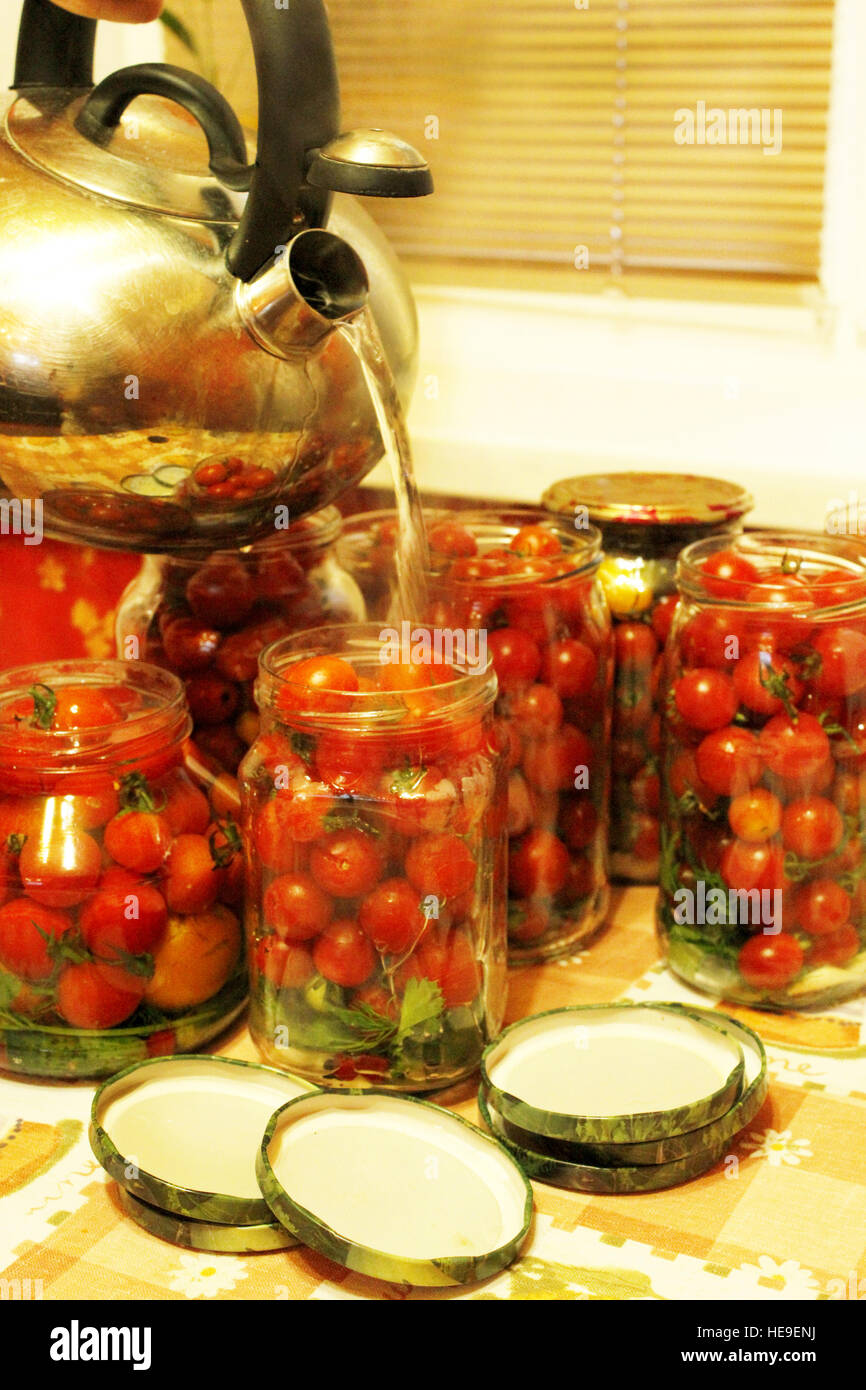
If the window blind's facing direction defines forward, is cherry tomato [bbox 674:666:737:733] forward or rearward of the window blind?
forward

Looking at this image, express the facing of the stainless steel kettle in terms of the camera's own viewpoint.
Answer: facing the viewer and to the right of the viewer

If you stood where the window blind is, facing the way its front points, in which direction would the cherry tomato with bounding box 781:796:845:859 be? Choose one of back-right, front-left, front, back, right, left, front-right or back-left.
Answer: front

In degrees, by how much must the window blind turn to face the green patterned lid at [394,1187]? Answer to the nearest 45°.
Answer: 0° — it already faces it

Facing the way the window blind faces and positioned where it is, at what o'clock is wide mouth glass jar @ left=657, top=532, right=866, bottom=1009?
The wide mouth glass jar is roughly at 12 o'clock from the window blind.

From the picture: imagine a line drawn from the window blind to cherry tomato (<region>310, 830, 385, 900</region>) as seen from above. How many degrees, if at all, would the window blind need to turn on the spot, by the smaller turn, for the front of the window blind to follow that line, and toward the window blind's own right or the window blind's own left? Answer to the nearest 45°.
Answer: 0° — it already faces it

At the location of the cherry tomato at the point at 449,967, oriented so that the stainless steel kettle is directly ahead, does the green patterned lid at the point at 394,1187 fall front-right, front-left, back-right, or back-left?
back-left

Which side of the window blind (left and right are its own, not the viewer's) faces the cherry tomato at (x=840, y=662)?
front

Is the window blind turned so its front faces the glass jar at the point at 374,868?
yes

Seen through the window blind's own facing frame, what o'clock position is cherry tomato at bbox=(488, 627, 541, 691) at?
The cherry tomato is roughly at 12 o'clock from the window blind.

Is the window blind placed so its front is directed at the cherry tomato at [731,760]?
yes

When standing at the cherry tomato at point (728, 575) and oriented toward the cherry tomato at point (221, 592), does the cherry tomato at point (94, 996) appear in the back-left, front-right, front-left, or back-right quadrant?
front-left

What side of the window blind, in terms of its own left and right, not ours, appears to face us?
front

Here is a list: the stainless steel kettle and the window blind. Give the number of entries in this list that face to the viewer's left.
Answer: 0
